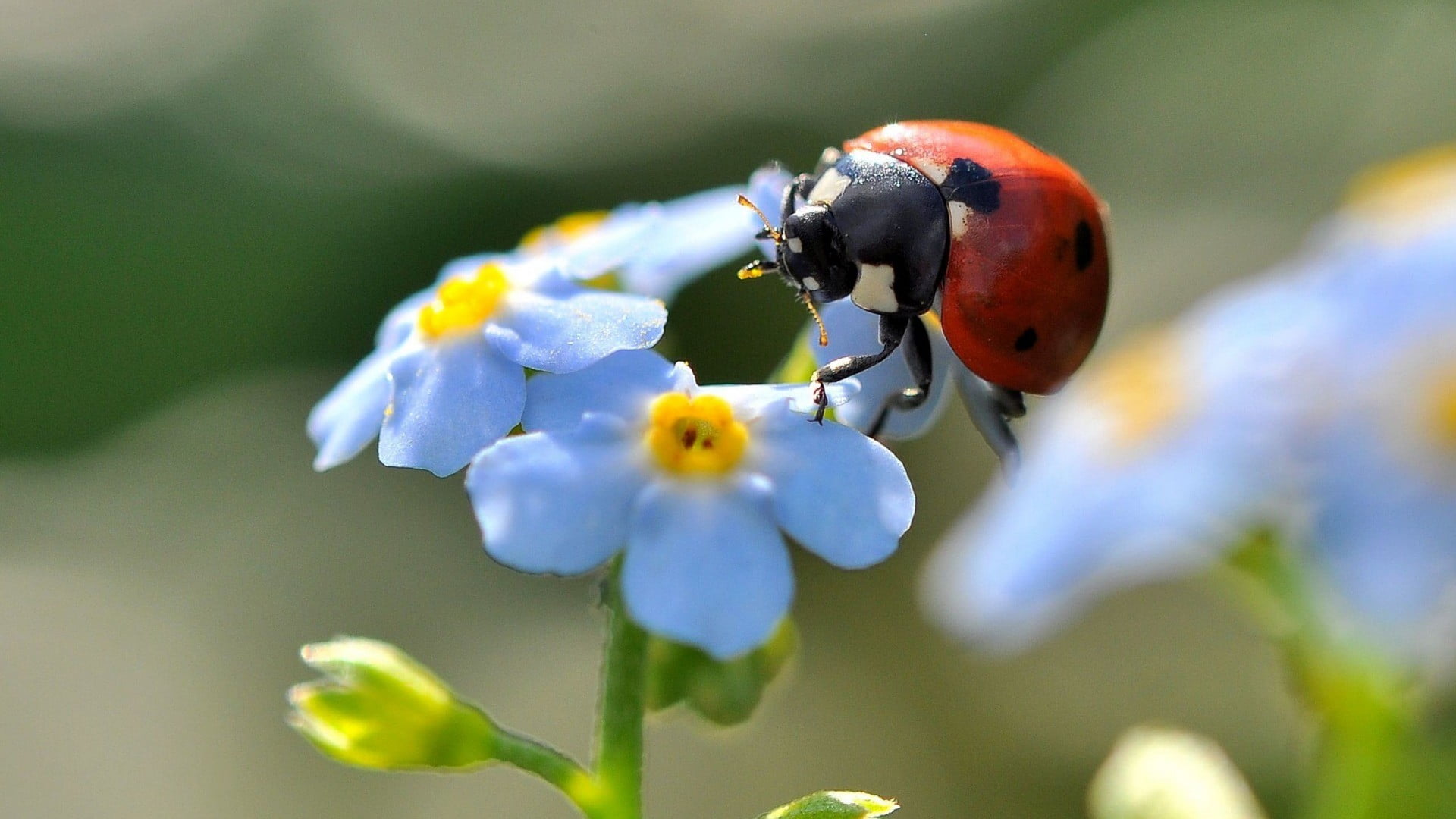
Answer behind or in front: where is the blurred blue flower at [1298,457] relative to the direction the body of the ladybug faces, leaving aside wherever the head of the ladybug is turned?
behind

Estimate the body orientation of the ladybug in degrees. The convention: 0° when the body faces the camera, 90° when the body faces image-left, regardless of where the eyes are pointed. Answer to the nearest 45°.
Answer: approximately 45°
